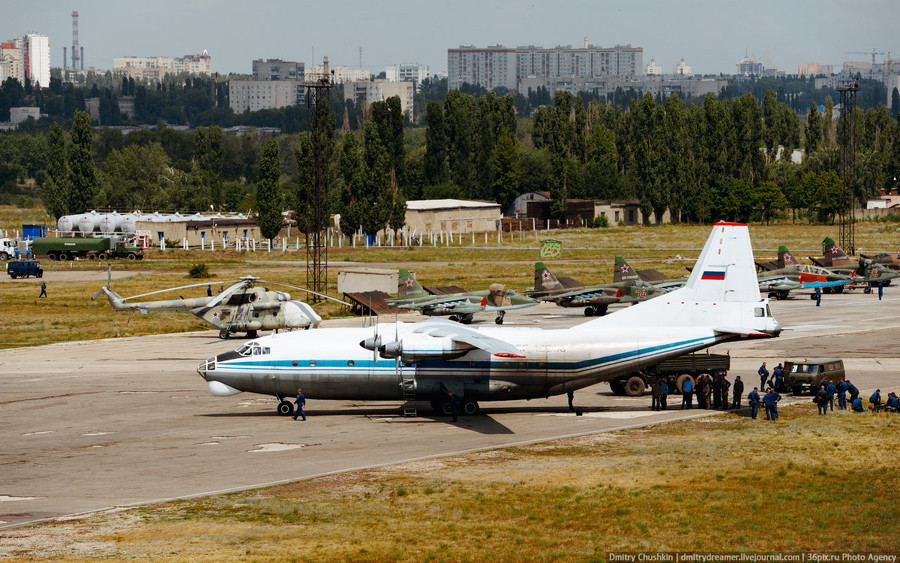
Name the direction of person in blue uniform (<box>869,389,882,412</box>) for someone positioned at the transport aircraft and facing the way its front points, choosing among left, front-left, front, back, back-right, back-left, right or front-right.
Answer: back

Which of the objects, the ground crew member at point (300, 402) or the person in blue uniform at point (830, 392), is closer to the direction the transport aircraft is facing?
the ground crew member

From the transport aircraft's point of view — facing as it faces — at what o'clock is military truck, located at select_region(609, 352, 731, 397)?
The military truck is roughly at 5 o'clock from the transport aircraft.

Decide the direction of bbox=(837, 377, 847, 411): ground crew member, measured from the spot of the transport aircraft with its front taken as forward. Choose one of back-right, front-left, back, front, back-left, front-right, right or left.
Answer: back

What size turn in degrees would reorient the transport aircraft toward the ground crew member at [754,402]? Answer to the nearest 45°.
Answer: approximately 180°

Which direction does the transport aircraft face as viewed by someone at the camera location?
facing to the left of the viewer

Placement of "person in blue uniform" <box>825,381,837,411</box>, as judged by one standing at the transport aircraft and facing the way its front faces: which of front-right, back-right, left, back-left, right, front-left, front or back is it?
back

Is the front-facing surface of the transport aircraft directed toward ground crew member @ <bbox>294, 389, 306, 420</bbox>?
yes

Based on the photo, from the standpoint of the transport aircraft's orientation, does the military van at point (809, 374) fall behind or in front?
behind

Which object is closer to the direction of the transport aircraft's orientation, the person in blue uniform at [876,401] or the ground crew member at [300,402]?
the ground crew member

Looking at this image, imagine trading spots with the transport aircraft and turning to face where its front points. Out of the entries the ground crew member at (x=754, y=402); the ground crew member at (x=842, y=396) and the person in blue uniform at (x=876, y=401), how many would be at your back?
3
